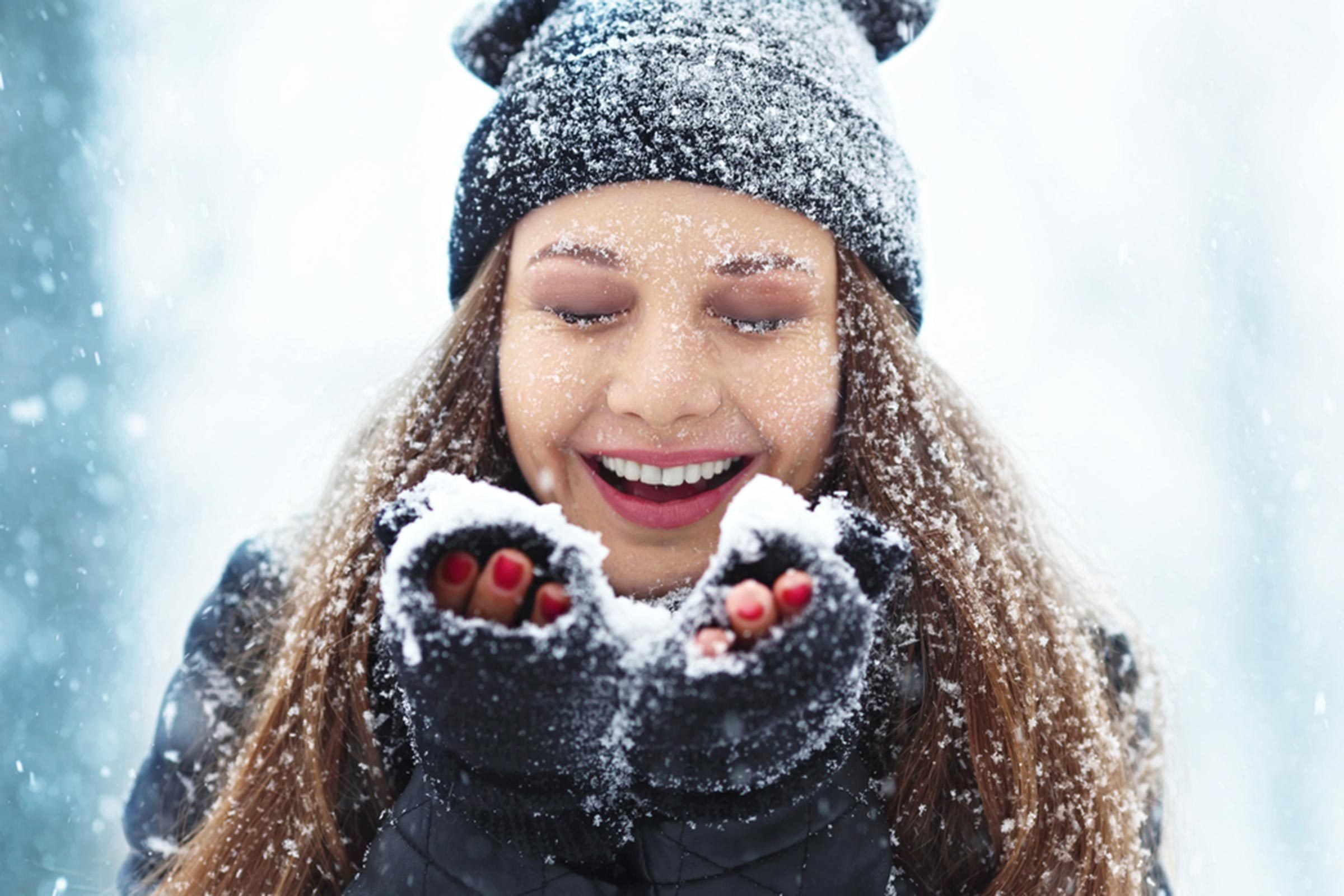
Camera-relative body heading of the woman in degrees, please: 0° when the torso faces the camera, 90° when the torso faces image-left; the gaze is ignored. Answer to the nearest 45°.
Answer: approximately 0°
